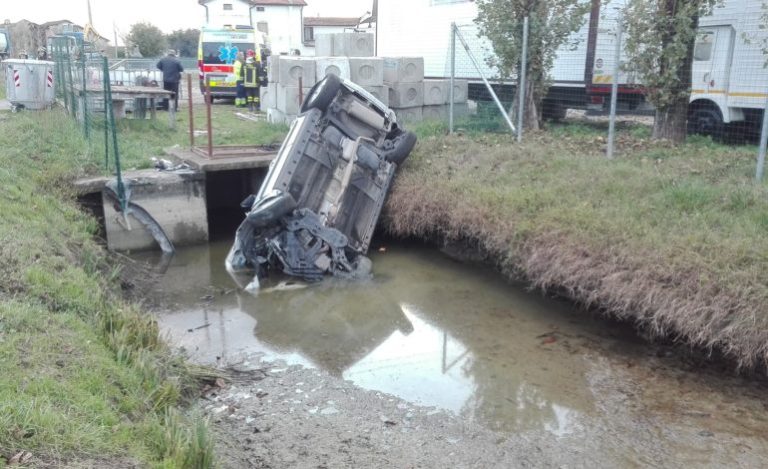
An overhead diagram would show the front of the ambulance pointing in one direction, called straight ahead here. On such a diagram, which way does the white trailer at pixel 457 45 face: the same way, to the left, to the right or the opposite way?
to the left
